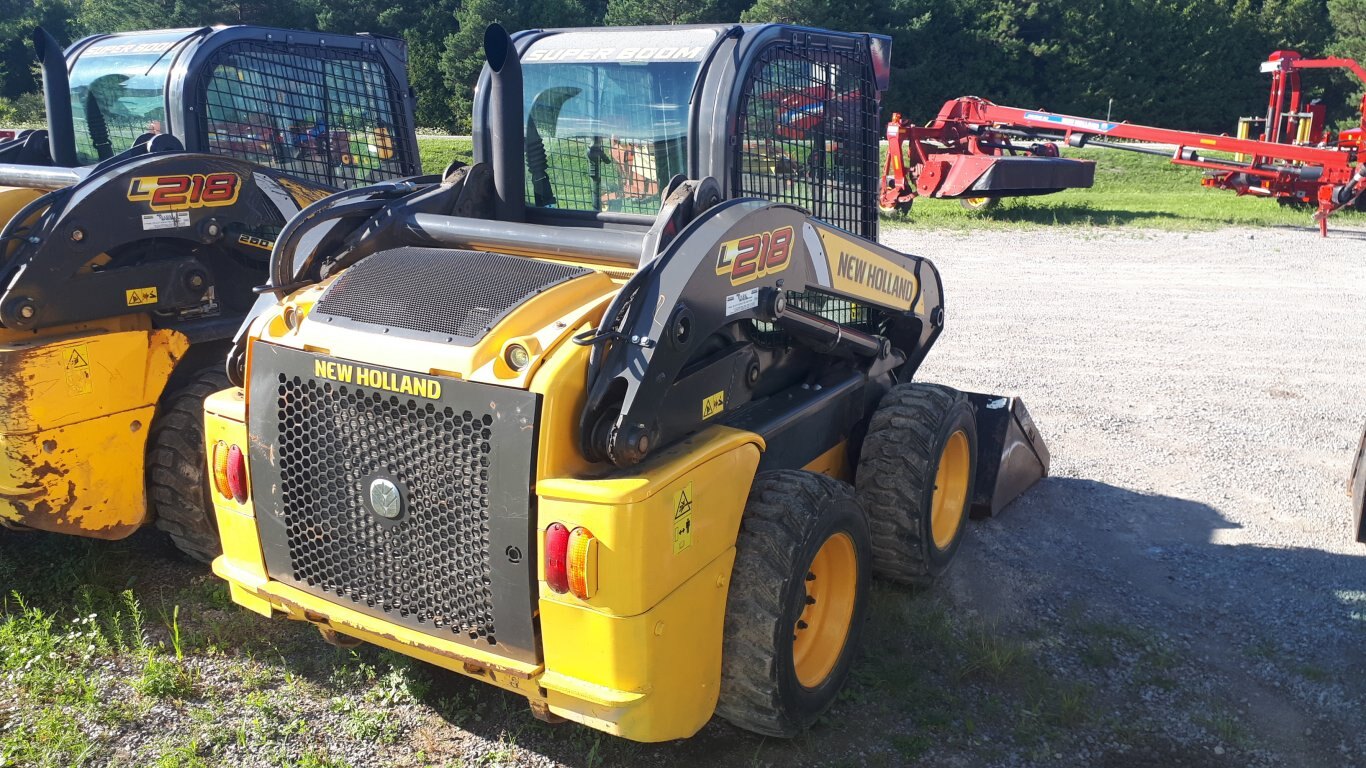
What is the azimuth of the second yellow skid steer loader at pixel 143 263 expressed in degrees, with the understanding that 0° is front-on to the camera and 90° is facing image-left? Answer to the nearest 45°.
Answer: approximately 225°

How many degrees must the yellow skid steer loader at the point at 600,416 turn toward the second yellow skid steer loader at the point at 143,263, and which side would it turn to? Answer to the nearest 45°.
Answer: approximately 90° to its left

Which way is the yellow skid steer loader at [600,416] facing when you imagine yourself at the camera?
facing away from the viewer and to the right of the viewer

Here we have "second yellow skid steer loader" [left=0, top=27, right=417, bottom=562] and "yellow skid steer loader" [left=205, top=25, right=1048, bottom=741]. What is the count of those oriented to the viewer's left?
0

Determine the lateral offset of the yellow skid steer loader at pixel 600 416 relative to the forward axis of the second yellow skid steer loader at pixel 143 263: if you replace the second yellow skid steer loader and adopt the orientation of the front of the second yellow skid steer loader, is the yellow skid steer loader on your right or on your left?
on your right

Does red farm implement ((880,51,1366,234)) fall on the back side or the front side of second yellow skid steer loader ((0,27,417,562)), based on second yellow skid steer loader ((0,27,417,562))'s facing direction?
on the front side

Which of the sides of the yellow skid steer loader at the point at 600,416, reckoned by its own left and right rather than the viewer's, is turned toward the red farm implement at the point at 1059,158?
front

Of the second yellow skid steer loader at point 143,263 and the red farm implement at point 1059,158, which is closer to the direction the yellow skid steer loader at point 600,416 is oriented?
the red farm implement

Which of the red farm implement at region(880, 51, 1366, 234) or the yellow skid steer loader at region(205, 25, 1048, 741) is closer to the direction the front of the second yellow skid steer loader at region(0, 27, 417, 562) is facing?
the red farm implement
